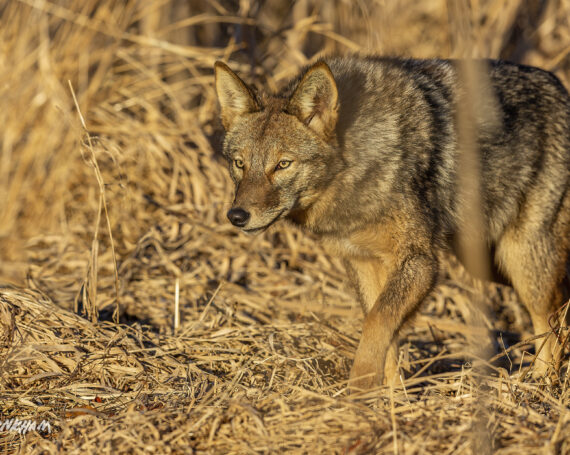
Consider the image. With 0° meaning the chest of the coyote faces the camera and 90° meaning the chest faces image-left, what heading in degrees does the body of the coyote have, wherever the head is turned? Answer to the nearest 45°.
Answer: approximately 45°
